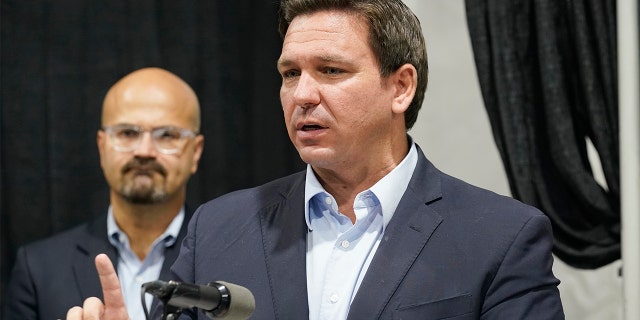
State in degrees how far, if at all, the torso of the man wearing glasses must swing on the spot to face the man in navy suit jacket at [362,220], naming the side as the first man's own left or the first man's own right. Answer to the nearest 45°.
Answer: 0° — they already face them

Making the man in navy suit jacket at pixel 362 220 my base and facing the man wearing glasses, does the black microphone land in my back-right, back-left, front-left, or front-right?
back-left

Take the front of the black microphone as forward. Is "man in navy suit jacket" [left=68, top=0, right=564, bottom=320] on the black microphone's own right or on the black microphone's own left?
on the black microphone's own left

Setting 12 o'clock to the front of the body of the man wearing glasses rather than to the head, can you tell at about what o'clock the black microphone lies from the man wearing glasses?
The black microphone is roughly at 12 o'clock from the man wearing glasses.

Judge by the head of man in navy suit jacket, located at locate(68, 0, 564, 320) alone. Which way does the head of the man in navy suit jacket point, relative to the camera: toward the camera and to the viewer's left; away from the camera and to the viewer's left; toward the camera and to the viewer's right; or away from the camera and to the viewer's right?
toward the camera and to the viewer's left

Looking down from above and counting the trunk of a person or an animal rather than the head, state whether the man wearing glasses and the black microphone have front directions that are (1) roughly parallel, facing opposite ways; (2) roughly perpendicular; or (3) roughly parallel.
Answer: roughly perpendicular

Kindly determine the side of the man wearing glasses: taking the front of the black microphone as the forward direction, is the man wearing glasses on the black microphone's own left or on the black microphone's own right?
on the black microphone's own left

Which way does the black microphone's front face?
to the viewer's right

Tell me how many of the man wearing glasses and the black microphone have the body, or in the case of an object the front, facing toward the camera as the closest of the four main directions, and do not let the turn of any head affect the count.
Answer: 1

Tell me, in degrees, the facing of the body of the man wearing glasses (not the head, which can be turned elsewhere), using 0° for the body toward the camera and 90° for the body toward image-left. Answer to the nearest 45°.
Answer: approximately 0°
